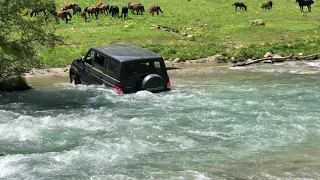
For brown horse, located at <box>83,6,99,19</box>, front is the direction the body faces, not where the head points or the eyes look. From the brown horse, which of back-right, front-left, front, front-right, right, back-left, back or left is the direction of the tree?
left

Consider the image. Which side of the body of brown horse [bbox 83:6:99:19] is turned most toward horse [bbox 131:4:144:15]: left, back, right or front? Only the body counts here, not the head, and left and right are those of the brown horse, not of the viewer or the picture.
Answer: back

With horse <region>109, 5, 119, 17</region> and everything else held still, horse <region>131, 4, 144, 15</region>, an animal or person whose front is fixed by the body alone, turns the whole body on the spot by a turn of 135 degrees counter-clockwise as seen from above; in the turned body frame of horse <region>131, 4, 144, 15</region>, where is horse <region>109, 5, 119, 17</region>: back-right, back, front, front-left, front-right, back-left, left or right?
right

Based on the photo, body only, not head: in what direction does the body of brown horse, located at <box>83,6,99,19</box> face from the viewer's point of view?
to the viewer's left

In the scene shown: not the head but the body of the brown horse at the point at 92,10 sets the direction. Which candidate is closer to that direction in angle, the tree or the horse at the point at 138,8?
the tree

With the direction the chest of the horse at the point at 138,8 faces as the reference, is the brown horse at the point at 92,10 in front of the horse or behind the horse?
in front

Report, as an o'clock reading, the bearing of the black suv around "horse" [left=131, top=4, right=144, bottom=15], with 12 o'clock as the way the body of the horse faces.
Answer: The black suv is roughly at 9 o'clock from the horse.

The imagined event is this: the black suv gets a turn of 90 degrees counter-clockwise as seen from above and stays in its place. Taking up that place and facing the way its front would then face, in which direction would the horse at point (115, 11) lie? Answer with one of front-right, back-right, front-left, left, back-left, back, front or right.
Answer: back-right

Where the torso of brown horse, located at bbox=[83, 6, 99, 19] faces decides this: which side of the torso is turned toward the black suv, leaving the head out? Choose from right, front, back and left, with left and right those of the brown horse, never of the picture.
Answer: left
